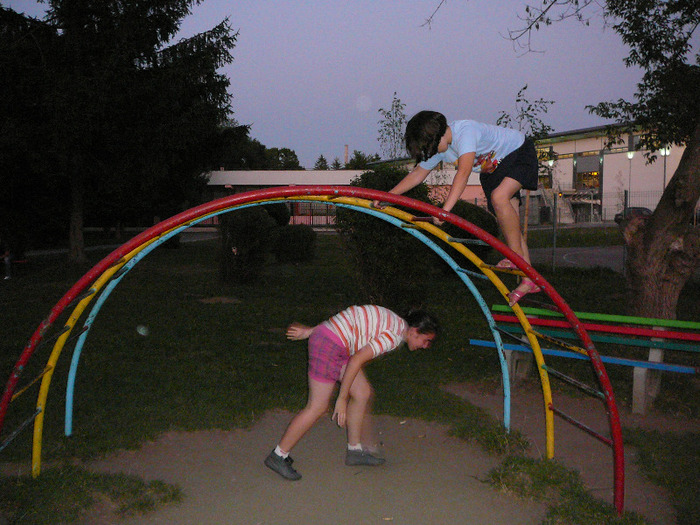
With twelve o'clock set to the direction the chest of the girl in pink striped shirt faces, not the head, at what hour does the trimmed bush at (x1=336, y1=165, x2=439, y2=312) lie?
The trimmed bush is roughly at 9 o'clock from the girl in pink striped shirt.

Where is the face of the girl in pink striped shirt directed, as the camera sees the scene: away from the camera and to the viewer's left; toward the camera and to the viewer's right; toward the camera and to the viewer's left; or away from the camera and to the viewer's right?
toward the camera and to the viewer's right

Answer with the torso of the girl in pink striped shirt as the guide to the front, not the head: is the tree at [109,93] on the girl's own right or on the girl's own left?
on the girl's own left

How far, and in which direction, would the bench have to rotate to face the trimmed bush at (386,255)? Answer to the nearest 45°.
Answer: approximately 90° to its right

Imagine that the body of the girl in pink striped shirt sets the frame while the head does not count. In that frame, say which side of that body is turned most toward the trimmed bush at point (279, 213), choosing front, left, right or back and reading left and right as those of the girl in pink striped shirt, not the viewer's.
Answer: left

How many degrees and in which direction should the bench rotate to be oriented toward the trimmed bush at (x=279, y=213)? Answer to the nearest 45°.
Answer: approximately 90° to its right

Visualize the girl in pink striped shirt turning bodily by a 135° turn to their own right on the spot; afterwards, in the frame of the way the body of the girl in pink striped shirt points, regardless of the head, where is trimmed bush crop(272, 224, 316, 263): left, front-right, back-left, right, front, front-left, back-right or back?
back-right

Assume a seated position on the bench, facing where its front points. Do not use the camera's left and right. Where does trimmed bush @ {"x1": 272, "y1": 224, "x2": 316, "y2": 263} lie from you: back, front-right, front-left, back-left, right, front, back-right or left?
right

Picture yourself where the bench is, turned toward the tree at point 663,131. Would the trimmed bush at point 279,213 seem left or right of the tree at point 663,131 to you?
left

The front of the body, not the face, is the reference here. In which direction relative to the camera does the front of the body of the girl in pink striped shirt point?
to the viewer's right

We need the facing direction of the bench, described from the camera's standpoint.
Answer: facing the viewer and to the left of the viewer

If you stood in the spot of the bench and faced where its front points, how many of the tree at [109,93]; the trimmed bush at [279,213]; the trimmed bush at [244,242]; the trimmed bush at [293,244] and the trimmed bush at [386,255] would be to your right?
5

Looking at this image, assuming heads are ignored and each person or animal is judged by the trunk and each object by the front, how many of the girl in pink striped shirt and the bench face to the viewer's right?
1

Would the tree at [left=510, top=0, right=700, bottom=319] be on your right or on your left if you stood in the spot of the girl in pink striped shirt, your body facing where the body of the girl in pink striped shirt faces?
on your left

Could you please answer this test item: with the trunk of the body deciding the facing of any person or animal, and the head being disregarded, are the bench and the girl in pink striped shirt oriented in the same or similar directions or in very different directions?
very different directions
